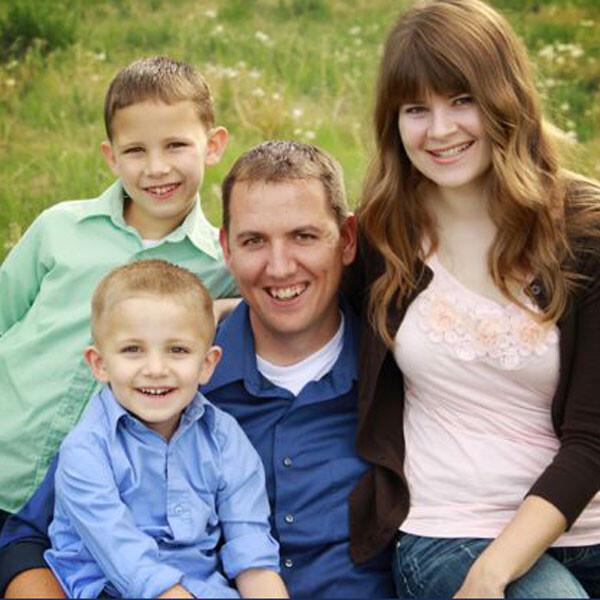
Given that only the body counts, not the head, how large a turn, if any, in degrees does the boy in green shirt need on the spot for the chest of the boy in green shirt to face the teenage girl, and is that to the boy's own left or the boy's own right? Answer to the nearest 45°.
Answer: approximately 45° to the boy's own left

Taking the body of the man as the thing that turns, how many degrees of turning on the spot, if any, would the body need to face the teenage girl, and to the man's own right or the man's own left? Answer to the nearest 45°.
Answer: approximately 90° to the man's own left

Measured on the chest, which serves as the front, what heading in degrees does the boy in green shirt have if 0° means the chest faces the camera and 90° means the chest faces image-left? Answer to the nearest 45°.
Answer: approximately 0°

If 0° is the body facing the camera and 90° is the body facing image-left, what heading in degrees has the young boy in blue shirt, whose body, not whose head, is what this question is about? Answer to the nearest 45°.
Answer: approximately 0°

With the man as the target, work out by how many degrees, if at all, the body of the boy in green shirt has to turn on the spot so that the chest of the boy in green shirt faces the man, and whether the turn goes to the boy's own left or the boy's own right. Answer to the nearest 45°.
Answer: approximately 45° to the boy's own left

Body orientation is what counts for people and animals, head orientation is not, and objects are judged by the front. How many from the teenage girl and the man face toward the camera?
2

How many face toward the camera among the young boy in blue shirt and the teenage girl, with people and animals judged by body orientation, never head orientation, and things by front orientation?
2
